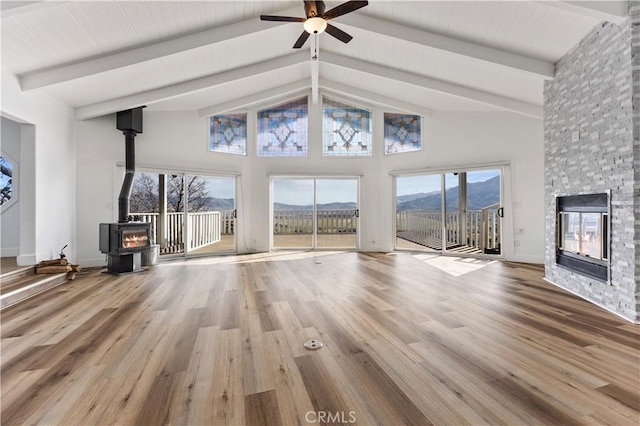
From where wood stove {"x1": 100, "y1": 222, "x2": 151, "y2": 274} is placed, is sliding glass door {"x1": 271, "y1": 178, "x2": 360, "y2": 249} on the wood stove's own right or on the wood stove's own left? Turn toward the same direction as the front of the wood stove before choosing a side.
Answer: on the wood stove's own left

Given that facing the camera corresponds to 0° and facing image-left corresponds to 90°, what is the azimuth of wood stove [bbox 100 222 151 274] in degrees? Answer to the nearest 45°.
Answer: approximately 315°

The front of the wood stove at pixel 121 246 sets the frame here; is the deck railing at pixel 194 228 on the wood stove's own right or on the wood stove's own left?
on the wood stove's own left

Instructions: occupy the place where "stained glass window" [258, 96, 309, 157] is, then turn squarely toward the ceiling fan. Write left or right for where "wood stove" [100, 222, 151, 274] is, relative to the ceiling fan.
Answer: right

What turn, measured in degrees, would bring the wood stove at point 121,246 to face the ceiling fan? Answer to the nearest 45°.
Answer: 0° — it already faces it

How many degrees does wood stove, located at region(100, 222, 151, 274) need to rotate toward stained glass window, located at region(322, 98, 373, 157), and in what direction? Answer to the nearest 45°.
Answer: approximately 45° to its left
